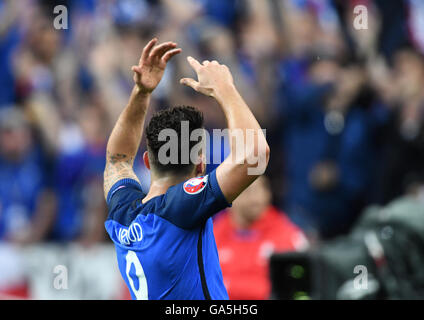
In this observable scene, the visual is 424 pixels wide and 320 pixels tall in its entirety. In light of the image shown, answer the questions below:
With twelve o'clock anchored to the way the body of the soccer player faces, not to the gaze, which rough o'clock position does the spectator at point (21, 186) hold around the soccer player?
The spectator is roughly at 10 o'clock from the soccer player.

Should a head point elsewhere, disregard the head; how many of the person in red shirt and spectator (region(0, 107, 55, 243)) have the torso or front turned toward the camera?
2

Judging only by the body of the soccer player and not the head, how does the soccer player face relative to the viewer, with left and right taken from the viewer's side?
facing away from the viewer and to the right of the viewer

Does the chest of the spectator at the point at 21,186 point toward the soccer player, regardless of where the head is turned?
yes

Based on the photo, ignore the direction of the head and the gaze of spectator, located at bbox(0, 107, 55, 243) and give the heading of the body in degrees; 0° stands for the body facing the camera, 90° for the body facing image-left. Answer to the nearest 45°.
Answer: approximately 0°
